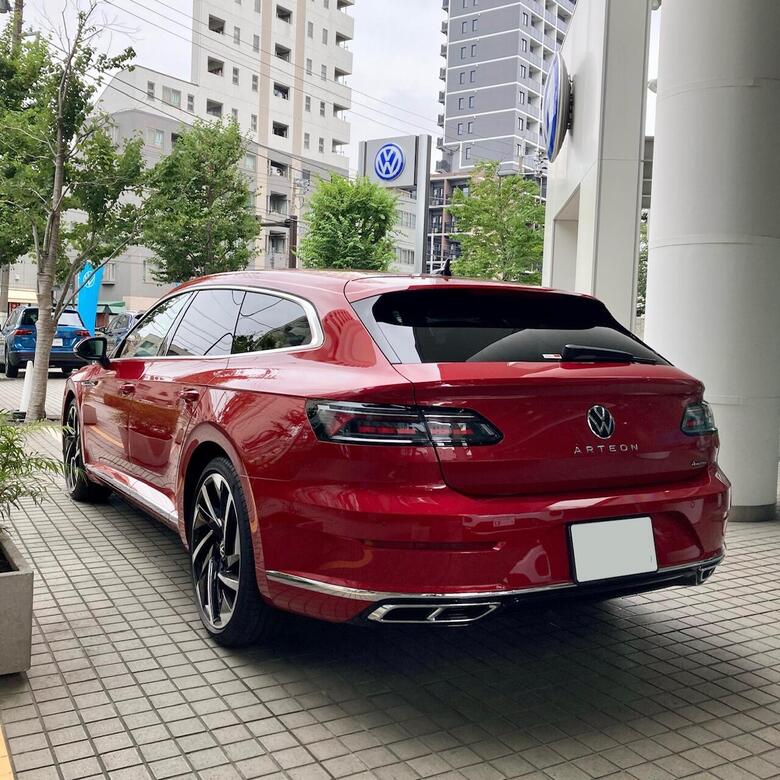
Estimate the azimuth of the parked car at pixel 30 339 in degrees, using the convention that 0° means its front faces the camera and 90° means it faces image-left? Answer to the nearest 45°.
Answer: approximately 180°

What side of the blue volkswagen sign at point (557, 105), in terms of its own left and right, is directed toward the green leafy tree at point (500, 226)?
right

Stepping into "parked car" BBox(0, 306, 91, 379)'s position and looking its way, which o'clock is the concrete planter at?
The concrete planter is roughly at 6 o'clock from the parked car.

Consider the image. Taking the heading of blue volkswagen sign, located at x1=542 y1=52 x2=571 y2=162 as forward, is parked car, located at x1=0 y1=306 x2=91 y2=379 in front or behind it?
in front

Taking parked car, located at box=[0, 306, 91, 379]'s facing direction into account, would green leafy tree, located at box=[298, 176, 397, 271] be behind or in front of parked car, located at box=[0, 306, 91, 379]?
in front

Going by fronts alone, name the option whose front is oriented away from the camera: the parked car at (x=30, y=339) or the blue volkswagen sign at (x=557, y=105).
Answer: the parked car

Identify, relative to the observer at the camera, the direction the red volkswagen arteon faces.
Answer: facing away from the viewer and to the left of the viewer

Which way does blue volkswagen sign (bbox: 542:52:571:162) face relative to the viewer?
to the viewer's left

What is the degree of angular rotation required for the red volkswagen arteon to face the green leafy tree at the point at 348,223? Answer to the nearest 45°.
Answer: approximately 45° to its right

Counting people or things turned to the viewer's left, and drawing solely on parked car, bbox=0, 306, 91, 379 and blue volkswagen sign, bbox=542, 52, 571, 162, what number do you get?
1

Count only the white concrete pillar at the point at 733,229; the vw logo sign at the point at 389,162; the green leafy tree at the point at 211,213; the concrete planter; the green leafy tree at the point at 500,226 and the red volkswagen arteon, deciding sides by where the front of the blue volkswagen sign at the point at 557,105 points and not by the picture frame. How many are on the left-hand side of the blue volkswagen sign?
3
